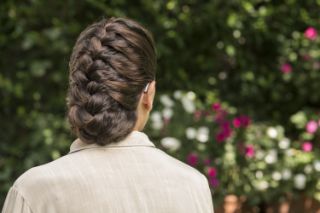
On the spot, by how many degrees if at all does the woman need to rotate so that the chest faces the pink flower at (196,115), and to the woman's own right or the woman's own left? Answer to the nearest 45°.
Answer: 0° — they already face it

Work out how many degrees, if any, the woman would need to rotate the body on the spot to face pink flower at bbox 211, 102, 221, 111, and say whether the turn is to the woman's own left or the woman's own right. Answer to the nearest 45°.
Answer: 0° — they already face it

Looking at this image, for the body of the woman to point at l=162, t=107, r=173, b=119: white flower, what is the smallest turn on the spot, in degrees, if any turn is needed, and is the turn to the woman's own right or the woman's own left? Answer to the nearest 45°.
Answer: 0° — they already face it

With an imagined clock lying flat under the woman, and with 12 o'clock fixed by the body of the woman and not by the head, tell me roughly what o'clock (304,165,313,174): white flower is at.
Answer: The white flower is roughly at 1 o'clock from the woman.

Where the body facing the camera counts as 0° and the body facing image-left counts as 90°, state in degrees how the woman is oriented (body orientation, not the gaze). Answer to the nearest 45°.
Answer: approximately 180°
